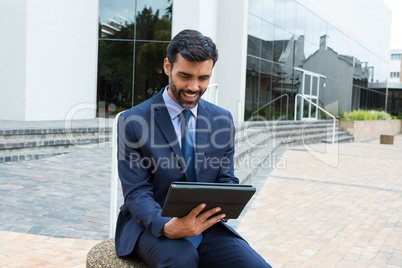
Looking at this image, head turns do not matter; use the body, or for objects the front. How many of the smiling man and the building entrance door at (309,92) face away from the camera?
0

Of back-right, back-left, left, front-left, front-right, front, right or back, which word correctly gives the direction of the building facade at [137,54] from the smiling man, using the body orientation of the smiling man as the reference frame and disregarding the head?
back-left

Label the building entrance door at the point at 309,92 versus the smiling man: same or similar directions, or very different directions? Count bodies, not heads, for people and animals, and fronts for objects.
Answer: same or similar directions

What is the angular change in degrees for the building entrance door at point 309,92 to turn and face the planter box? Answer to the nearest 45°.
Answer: approximately 90° to its left

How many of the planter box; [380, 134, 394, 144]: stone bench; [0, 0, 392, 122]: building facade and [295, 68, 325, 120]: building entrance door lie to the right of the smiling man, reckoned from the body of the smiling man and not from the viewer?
0

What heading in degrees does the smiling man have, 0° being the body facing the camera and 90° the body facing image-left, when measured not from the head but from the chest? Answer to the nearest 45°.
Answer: approximately 315°

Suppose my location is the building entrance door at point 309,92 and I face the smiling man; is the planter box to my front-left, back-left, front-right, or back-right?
back-left

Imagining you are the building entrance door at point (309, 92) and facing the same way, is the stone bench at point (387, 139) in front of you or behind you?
in front

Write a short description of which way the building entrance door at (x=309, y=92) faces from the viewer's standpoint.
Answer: facing the viewer and to the right of the viewer

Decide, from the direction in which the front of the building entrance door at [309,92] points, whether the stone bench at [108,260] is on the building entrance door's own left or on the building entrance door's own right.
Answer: on the building entrance door's own right

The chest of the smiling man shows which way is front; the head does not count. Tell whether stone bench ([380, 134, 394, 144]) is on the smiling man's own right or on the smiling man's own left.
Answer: on the smiling man's own left

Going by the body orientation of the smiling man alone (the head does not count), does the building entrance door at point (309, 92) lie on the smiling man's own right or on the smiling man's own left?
on the smiling man's own left
